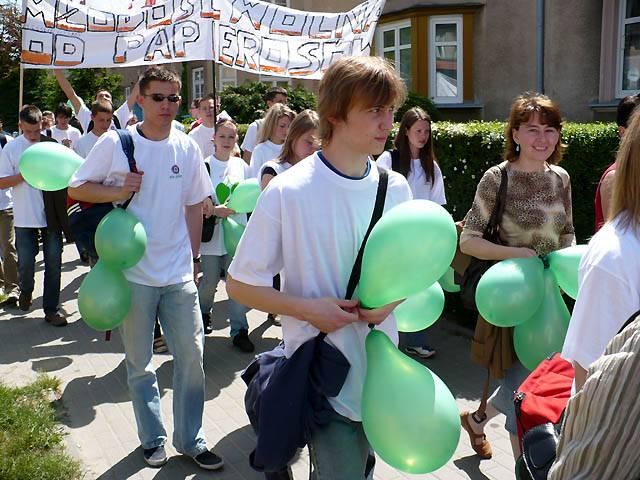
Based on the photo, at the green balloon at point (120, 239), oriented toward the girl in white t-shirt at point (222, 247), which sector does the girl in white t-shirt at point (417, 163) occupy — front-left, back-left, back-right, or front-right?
front-right

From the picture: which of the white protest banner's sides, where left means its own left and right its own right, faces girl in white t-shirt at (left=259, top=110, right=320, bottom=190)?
front

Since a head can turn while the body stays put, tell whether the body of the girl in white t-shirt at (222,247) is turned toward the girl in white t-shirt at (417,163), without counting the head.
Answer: no

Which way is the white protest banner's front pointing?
toward the camera

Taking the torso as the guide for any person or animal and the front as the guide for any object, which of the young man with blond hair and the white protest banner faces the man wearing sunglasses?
the white protest banner

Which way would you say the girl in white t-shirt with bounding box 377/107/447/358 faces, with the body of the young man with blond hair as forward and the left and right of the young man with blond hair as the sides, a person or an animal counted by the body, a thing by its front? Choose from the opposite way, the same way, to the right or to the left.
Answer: the same way

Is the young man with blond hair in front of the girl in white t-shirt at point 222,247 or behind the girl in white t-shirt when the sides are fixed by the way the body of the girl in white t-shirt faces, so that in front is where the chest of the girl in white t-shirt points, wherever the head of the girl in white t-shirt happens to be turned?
in front

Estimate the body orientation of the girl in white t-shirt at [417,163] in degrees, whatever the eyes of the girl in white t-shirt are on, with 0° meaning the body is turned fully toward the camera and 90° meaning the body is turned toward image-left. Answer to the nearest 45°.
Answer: approximately 315°

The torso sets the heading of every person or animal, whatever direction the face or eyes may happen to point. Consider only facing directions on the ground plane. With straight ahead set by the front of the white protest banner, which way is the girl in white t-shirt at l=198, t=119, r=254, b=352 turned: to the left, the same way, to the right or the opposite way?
the same way

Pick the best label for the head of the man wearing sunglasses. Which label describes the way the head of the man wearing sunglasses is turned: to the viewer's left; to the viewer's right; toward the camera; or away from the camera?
toward the camera

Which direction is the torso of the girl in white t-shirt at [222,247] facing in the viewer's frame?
toward the camera

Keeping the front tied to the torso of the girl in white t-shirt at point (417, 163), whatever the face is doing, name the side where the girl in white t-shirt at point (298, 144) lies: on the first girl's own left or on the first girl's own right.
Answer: on the first girl's own right

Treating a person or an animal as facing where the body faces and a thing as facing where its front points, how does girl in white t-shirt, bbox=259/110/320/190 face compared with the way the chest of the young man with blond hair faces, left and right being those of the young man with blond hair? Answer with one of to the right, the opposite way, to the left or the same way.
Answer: the same way

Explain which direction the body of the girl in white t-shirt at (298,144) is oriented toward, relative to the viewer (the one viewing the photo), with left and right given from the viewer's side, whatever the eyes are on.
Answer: facing the viewer and to the right of the viewer

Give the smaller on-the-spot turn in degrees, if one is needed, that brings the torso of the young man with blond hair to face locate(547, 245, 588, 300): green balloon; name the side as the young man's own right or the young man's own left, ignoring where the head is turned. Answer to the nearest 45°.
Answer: approximately 90° to the young man's own left

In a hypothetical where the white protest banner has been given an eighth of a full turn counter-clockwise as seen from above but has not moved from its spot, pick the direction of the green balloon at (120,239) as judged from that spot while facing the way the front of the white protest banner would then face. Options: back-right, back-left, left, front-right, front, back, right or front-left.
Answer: front-right

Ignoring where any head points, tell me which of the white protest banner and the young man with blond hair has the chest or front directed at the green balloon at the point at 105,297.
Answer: the white protest banner

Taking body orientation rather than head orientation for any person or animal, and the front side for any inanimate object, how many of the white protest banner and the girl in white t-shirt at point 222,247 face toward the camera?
2
